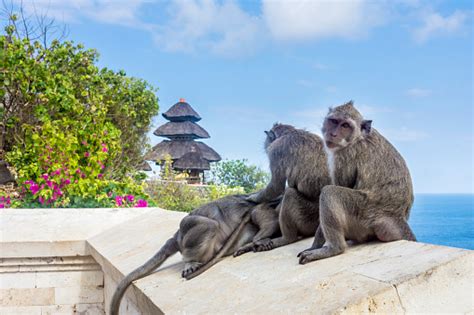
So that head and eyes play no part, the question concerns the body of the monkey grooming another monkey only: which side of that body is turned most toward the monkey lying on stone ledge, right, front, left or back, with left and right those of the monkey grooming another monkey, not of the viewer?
front

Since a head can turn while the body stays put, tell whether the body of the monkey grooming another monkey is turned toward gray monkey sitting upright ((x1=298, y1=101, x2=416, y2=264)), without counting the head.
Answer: no

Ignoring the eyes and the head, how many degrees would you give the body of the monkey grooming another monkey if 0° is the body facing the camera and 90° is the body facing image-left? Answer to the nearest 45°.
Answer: approximately 90°

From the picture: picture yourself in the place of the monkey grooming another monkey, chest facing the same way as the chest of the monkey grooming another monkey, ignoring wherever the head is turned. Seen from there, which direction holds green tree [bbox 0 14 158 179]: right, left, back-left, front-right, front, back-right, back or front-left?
front-right

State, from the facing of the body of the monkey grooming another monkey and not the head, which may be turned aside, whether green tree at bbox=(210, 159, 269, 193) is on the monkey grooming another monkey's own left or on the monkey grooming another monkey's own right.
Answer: on the monkey grooming another monkey's own right
